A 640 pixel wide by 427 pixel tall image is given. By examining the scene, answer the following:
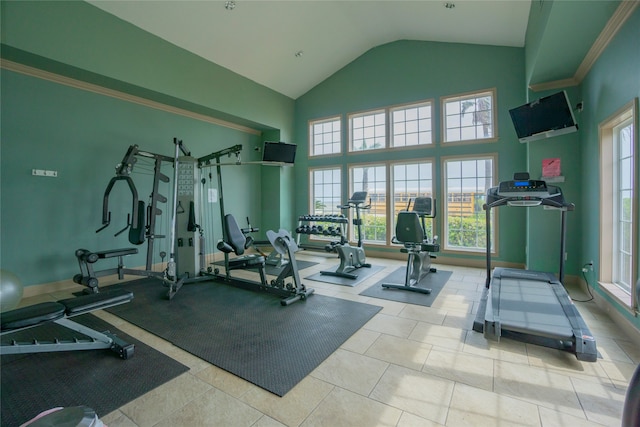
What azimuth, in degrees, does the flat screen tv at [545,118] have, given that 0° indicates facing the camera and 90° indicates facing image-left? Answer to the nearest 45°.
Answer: approximately 45°

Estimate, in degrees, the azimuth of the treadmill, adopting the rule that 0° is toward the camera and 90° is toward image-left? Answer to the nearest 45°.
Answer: approximately 180°

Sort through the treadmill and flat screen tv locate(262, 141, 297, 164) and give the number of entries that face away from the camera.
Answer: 1

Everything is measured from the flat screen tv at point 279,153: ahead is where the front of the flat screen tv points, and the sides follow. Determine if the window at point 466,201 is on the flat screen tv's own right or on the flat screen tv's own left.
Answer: on the flat screen tv's own left

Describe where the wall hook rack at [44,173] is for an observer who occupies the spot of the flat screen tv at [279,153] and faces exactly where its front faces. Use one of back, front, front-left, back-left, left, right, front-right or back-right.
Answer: right

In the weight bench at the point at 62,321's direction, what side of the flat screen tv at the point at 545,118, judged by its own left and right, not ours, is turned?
front

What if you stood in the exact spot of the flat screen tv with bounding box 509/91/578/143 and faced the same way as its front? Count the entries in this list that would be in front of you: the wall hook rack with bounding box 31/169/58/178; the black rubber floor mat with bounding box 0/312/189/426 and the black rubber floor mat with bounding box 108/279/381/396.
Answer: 3

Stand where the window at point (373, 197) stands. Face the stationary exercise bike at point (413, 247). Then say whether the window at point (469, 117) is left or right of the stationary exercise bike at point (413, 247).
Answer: left

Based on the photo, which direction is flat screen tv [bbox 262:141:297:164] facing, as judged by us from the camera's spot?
facing the viewer
